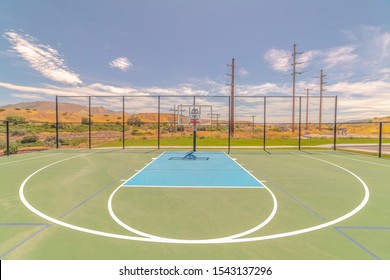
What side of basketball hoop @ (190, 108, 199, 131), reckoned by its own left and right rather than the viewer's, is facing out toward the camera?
front
